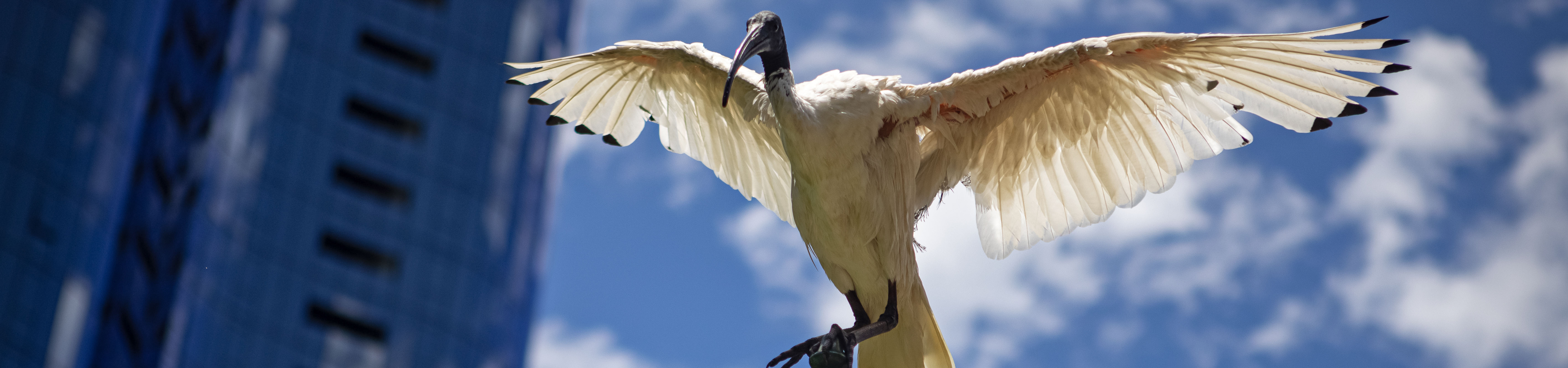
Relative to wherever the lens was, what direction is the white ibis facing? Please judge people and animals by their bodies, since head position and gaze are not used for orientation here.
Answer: facing the viewer and to the left of the viewer
